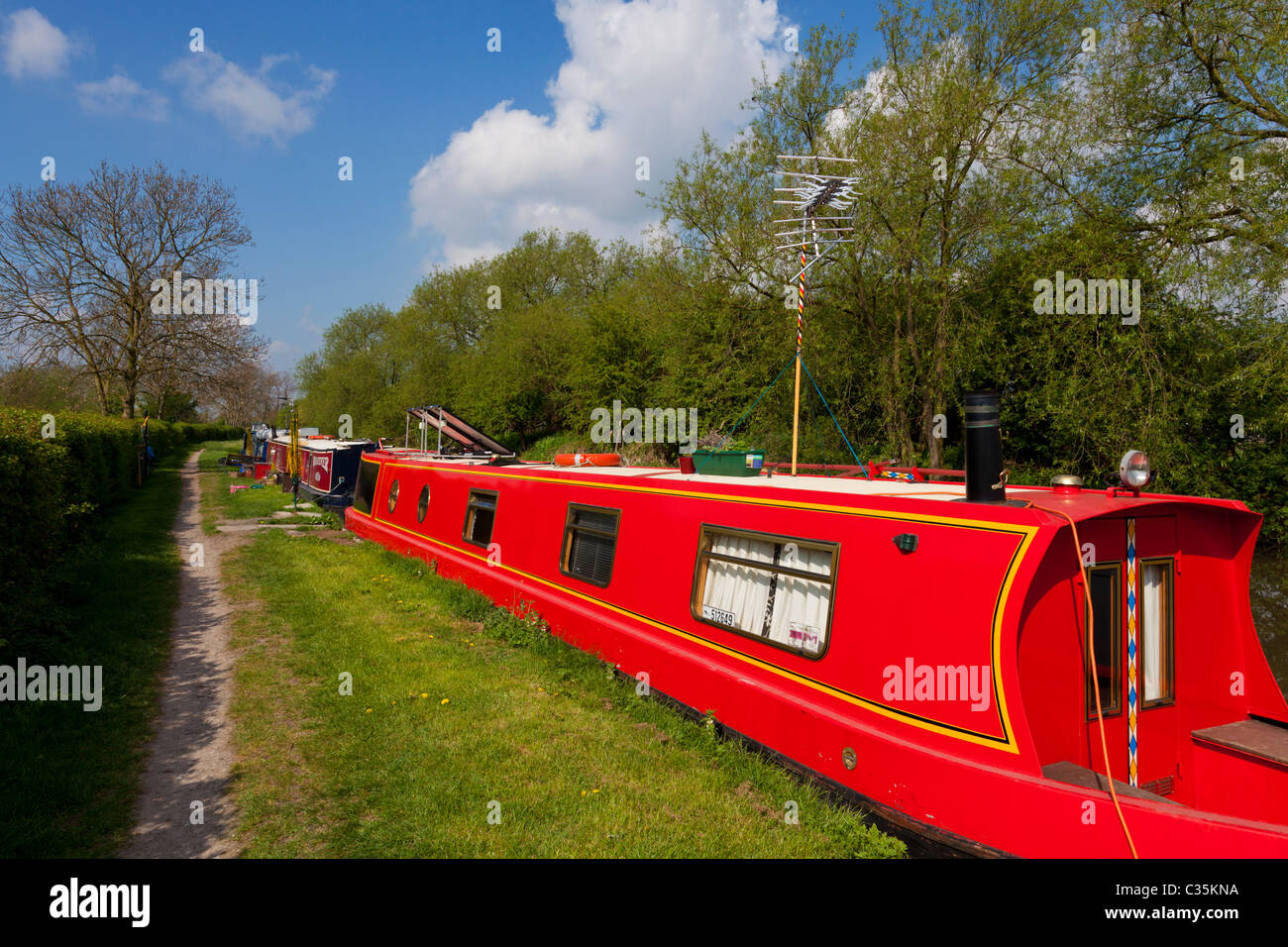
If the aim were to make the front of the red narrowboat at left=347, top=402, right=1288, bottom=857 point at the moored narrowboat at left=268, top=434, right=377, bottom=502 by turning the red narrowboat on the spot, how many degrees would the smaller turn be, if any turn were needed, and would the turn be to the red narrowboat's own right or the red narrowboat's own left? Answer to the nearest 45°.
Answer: approximately 180°

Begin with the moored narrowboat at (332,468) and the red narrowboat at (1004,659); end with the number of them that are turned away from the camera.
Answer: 0

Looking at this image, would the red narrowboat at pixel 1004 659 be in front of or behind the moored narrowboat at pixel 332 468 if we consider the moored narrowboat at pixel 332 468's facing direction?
in front

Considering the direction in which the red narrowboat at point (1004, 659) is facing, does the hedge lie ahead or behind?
behind

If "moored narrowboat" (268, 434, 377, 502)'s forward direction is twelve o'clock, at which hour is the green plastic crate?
The green plastic crate is roughly at 1 o'clock from the moored narrowboat.

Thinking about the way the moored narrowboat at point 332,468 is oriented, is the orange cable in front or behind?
in front
